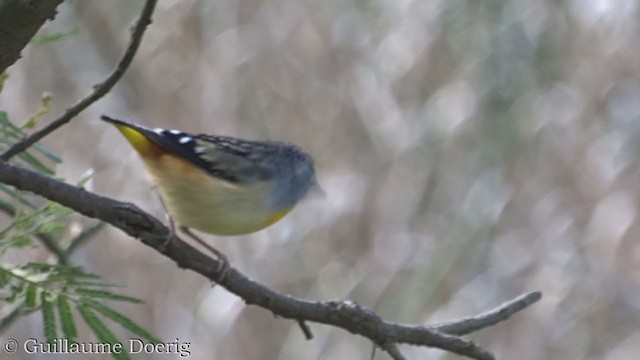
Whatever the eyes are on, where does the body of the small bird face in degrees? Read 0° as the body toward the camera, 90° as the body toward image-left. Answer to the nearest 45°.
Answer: approximately 270°
